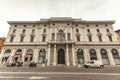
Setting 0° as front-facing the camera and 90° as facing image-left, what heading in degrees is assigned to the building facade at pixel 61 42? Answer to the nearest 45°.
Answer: approximately 0°
